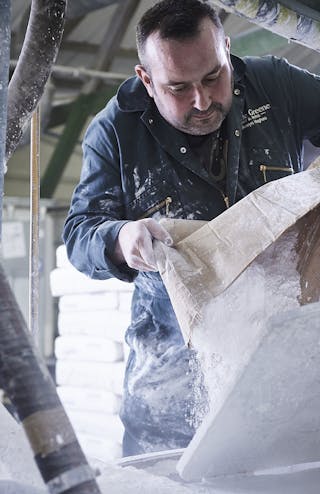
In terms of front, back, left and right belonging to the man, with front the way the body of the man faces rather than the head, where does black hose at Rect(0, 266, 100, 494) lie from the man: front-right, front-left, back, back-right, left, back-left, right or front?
front

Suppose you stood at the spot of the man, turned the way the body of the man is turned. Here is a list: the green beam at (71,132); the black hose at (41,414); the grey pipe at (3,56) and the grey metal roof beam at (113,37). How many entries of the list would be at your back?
2

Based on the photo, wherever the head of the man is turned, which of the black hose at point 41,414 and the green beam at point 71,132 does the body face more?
the black hose

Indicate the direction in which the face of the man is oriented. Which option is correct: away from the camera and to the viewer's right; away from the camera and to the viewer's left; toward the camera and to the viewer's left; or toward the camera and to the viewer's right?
toward the camera and to the viewer's right

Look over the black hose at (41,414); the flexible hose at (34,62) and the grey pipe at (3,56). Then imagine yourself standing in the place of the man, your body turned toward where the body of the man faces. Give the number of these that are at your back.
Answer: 0

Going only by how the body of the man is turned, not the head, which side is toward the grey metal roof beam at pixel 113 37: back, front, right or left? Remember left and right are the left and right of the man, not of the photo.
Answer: back

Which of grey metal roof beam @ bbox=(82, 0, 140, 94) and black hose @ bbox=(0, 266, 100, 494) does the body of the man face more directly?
the black hose

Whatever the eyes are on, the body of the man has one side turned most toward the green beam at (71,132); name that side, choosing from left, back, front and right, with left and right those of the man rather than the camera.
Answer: back
